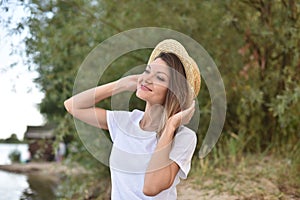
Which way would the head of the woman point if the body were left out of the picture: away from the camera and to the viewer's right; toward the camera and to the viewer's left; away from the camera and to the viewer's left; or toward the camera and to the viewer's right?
toward the camera and to the viewer's left

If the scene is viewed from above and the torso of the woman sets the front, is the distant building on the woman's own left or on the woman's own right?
on the woman's own right

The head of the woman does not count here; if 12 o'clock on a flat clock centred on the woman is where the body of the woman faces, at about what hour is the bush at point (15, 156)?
The bush is roughly at 4 o'clock from the woman.

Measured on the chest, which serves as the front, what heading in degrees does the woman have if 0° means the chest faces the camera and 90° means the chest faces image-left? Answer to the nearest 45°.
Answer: approximately 45°
